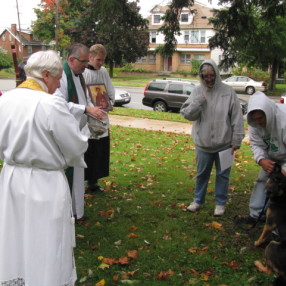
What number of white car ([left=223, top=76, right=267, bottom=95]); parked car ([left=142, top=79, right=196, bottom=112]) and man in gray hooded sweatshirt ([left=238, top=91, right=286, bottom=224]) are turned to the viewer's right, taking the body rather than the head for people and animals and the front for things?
1

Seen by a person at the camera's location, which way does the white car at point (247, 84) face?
facing to the left of the viewer

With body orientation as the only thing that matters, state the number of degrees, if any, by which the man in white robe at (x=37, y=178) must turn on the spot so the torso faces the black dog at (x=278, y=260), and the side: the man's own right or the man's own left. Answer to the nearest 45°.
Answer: approximately 45° to the man's own right

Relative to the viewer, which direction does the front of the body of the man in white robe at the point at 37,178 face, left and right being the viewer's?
facing away from the viewer and to the right of the viewer

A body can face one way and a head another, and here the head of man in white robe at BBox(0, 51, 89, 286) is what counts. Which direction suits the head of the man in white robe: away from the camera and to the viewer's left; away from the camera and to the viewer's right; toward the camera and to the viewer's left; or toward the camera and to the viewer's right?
away from the camera and to the viewer's right

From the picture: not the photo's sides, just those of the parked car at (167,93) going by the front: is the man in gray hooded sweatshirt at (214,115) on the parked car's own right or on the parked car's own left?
on the parked car's own right

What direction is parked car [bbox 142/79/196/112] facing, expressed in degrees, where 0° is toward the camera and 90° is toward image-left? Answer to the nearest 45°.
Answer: approximately 270°

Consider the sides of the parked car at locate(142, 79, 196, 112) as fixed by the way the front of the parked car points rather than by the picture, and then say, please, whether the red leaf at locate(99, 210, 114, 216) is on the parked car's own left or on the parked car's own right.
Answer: on the parked car's own right

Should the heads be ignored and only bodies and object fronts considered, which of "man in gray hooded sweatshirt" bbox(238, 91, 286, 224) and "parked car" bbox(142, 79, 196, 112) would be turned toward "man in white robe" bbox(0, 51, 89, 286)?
the man in gray hooded sweatshirt

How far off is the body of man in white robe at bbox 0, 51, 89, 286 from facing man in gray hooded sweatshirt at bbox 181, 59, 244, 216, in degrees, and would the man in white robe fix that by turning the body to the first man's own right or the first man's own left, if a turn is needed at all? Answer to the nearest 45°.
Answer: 0° — they already face them

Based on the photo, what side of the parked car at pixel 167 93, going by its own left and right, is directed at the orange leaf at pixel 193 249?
right
